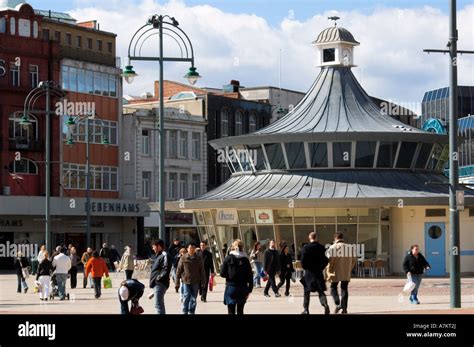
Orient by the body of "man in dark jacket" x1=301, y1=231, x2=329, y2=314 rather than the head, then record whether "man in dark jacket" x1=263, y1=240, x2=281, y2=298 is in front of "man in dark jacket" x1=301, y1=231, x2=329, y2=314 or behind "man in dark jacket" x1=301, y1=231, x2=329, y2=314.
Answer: in front

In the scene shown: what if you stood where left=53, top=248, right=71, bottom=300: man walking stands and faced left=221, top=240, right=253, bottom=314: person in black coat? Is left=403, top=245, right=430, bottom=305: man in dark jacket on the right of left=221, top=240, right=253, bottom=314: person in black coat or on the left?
left

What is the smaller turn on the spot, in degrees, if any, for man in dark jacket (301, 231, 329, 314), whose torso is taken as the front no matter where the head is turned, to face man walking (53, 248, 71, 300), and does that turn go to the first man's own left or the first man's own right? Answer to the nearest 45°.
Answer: approximately 45° to the first man's own left

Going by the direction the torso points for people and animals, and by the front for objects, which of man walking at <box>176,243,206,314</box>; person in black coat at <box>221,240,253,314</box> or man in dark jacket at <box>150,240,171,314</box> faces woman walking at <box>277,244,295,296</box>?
the person in black coat

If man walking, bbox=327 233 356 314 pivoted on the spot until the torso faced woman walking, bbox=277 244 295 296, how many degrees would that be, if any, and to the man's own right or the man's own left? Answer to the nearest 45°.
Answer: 0° — they already face them

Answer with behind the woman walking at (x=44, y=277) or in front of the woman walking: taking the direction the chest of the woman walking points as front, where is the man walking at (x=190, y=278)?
behind

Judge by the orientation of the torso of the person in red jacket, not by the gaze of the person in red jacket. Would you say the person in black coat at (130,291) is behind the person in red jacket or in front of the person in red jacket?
behind

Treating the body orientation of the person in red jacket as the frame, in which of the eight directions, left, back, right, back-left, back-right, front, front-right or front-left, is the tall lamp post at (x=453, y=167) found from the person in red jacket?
back-right

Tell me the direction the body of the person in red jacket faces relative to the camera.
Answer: away from the camera

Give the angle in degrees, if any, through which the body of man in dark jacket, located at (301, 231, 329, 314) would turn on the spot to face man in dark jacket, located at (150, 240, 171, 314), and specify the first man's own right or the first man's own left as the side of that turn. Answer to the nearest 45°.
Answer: approximately 135° to the first man's own left

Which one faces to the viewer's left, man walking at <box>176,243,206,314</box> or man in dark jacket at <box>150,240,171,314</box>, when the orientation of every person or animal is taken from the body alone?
the man in dark jacket

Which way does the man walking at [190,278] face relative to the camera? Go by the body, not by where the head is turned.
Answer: toward the camera

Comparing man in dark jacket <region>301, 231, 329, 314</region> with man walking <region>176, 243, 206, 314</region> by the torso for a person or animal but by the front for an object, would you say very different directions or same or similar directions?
very different directions
